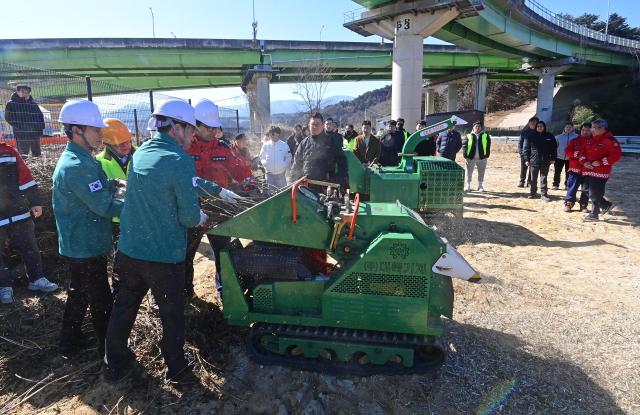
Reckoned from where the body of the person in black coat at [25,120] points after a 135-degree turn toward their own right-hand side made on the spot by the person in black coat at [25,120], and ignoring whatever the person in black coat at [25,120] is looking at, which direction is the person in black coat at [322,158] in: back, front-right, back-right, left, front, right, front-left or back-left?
back

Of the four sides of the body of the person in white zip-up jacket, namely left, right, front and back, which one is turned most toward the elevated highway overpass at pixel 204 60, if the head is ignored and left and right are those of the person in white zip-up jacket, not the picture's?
back

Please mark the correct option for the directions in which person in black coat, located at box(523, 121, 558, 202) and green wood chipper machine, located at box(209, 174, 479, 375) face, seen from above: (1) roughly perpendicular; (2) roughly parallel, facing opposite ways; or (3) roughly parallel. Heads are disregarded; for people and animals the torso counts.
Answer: roughly perpendicular

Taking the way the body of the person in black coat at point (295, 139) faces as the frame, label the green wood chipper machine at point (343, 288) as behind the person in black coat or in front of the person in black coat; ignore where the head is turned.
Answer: in front

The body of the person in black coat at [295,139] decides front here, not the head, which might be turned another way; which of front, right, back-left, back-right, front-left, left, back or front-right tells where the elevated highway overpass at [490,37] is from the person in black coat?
back-left

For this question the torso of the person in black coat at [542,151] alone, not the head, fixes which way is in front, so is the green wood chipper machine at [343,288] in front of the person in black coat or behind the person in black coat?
in front

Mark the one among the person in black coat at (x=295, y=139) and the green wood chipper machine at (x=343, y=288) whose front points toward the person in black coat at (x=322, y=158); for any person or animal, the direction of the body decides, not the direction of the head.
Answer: the person in black coat at (x=295, y=139)

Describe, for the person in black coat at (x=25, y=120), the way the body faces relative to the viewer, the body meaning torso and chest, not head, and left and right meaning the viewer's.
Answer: facing the viewer

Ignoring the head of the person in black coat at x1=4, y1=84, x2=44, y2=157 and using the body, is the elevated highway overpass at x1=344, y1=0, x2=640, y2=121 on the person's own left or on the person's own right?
on the person's own left
